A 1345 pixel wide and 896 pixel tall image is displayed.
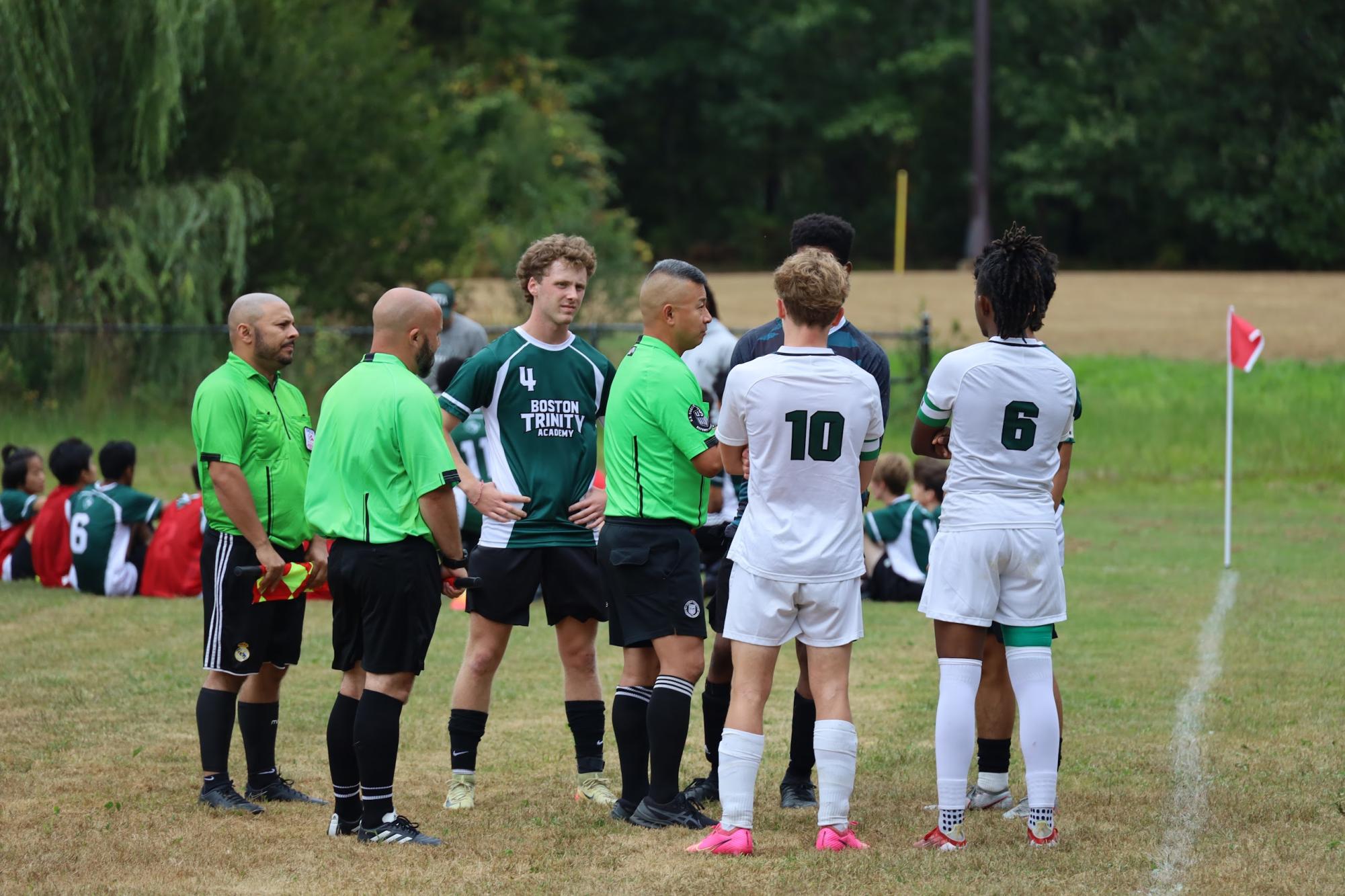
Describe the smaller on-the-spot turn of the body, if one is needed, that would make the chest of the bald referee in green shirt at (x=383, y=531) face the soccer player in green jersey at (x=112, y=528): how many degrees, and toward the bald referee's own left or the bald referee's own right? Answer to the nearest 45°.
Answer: approximately 45° to the bald referee's own left

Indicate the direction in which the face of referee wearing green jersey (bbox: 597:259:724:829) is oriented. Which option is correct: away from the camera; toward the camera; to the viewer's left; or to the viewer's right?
to the viewer's right

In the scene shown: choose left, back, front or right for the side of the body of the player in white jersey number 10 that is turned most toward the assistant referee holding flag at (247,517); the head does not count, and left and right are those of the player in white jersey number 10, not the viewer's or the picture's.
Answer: left

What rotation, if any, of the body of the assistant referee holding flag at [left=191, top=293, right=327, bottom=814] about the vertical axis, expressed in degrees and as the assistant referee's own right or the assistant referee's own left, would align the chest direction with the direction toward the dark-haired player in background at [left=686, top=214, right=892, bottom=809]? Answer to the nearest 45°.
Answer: approximately 45° to the assistant referee's own left

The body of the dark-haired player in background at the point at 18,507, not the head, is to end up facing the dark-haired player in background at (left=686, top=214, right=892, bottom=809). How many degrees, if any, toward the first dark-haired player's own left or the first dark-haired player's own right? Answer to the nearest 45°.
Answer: approximately 90° to the first dark-haired player's own right

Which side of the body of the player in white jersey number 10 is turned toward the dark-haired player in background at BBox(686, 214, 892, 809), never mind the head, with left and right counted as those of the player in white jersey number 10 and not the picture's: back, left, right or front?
front

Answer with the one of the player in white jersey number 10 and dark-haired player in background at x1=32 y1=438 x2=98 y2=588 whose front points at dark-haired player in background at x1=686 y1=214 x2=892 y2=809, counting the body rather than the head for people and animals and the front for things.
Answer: the player in white jersey number 10

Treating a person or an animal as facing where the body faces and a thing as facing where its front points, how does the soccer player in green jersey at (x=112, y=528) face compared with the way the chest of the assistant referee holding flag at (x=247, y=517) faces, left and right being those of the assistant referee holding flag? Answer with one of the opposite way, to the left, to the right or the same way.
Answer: to the left

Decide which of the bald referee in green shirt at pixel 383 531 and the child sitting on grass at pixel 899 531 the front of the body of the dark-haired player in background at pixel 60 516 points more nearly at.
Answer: the child sitting on grass

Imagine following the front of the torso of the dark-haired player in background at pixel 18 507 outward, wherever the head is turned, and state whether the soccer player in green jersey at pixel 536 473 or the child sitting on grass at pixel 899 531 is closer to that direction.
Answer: the child sitting on grass

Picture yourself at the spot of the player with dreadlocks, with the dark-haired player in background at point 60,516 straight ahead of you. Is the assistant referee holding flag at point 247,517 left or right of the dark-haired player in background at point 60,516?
left

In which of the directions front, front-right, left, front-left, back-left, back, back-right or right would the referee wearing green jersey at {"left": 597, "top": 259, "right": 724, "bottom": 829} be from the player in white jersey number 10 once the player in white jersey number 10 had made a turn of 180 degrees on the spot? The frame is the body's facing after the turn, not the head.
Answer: back-right

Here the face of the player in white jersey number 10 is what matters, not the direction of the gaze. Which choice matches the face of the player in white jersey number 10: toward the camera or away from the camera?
away from the camera

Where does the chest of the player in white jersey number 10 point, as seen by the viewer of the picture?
away from the camera

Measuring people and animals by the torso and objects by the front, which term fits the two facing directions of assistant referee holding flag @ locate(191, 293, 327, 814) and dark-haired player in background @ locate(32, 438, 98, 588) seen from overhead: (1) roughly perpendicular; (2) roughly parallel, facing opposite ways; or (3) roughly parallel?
roughly perpendicular

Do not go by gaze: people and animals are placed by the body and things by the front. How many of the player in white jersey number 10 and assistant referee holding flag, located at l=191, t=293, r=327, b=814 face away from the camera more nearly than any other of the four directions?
1
